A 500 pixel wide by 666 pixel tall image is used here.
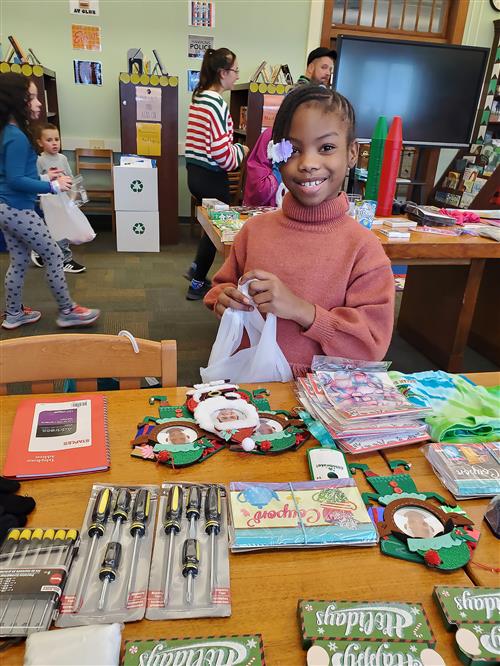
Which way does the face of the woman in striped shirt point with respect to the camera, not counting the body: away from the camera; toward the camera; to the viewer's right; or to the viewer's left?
to the viewer's right

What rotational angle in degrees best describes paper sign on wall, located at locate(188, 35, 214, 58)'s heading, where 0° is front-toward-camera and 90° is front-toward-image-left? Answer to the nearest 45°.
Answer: approximately 0°

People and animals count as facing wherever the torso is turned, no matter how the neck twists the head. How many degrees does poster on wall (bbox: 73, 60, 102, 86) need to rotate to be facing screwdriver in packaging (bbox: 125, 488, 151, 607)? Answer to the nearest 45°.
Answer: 0° — it already faces it

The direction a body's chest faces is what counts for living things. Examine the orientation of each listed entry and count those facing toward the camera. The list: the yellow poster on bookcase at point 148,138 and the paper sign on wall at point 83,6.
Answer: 2

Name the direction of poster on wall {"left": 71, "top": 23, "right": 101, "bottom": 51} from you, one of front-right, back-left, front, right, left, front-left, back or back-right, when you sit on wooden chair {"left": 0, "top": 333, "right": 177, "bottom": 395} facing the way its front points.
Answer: back

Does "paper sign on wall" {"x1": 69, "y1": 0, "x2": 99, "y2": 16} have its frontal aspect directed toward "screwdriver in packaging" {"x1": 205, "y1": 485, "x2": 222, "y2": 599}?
yes

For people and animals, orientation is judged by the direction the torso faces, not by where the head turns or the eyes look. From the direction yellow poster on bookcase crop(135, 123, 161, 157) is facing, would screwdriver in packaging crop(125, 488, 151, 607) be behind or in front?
in front

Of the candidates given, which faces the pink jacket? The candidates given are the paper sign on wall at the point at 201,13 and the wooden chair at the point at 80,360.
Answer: the paper sign on wall

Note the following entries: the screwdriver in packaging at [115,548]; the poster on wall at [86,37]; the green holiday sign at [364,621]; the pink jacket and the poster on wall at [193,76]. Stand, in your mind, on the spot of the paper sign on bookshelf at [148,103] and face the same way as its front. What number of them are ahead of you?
3

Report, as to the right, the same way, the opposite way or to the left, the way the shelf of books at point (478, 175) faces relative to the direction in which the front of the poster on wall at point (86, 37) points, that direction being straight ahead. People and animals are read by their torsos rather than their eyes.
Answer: to the right

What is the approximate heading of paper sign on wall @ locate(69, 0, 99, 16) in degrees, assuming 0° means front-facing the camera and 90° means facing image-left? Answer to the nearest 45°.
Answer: approximately 0°

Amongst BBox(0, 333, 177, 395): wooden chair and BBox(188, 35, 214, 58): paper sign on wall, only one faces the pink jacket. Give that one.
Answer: the paper sign on wall

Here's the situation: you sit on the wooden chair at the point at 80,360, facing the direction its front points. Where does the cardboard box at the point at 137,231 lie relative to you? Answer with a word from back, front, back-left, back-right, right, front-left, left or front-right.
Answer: back
